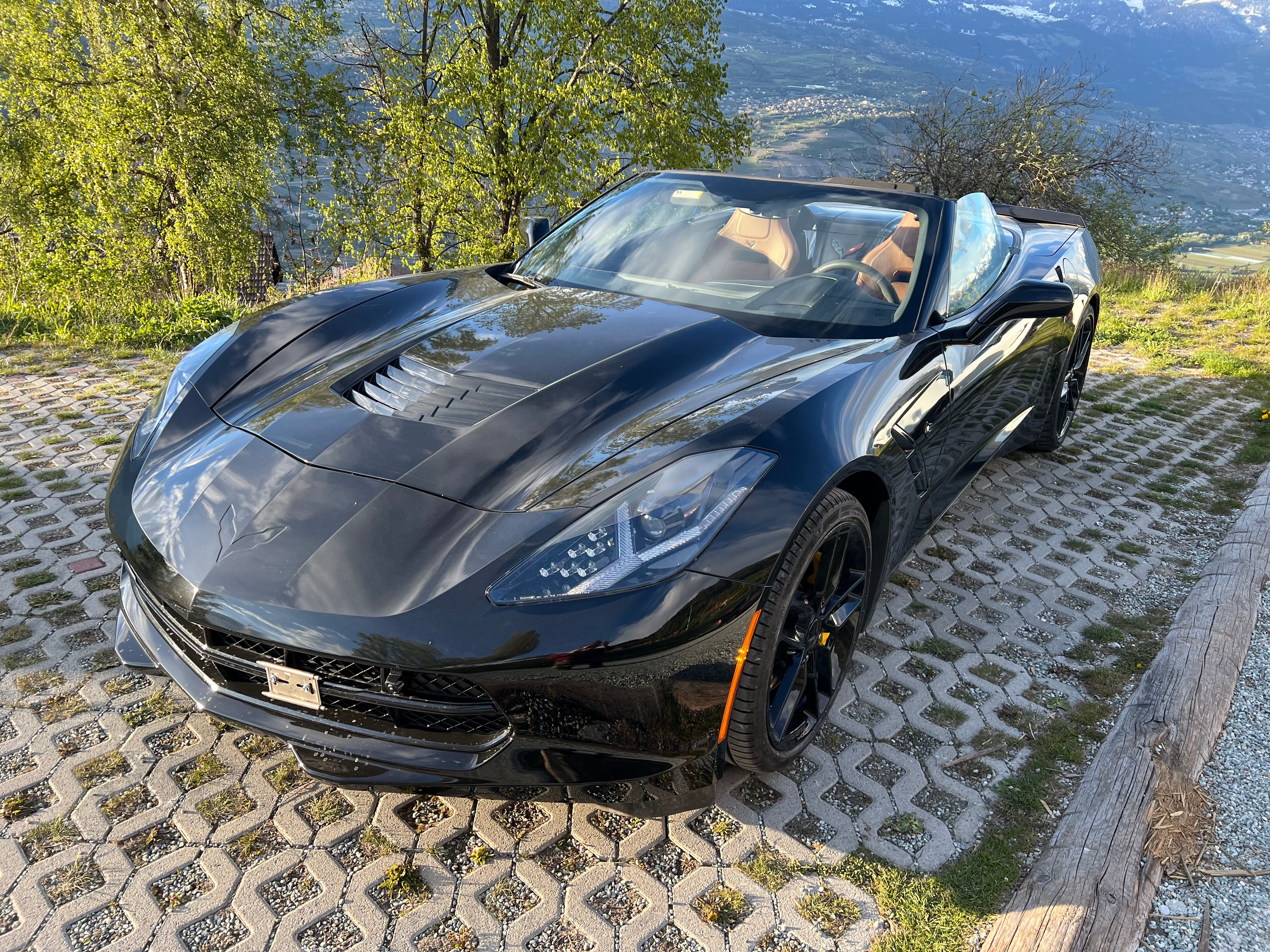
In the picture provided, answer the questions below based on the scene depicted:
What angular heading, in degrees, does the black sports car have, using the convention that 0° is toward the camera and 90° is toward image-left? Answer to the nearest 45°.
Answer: approximately 45°

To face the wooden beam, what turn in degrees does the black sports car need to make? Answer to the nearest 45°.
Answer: approximately 135° to its left

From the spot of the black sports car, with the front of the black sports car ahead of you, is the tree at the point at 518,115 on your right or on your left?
on your right

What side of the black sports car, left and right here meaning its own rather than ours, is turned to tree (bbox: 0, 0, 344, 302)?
right

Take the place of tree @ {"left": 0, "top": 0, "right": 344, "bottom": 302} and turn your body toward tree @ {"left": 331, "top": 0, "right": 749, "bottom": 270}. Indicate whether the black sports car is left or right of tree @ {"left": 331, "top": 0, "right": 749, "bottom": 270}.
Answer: right
